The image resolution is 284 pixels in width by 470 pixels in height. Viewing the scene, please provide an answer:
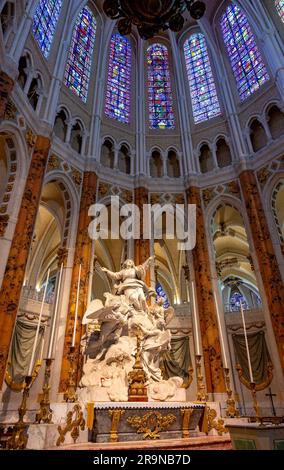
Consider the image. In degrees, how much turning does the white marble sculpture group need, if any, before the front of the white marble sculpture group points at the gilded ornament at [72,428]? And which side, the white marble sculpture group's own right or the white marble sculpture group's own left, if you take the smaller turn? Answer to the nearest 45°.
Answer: approximately 45° to the white marble sculpture group's own right

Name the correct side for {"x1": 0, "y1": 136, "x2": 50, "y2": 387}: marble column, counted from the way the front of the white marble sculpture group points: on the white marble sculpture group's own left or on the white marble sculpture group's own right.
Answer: on the white marble sculpture group's own right

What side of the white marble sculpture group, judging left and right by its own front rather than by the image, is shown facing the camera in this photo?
front

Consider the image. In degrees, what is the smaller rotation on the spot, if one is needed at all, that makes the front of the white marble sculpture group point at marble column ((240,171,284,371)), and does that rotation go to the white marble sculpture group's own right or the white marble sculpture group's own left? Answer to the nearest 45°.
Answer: approximately 135° to the white marble sculpture group's own left

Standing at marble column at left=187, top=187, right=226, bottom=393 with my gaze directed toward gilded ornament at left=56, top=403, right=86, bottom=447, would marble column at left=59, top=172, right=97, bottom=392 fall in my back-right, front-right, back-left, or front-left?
front-right

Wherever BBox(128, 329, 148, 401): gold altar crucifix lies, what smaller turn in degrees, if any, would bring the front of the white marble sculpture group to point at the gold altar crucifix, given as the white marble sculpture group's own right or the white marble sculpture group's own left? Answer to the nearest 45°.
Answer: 0° — it already faces it

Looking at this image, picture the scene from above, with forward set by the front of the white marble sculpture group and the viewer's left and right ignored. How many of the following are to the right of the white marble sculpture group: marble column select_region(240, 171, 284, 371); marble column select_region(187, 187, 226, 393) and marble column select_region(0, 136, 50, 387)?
1
